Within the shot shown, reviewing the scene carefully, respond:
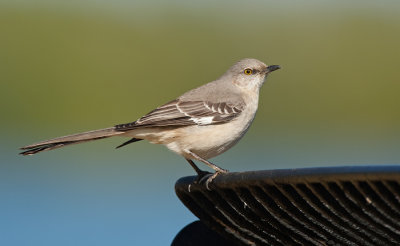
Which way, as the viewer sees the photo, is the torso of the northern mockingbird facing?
to the viewer's right
